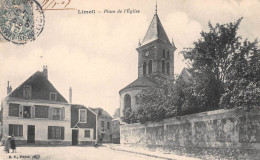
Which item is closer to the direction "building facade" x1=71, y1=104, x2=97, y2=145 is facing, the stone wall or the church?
the stone wall

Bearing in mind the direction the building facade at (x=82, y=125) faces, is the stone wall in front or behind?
in front

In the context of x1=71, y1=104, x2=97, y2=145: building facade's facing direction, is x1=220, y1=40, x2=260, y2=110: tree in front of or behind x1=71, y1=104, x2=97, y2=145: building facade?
in front

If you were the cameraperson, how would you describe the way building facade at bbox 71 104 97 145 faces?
facing the viewer
